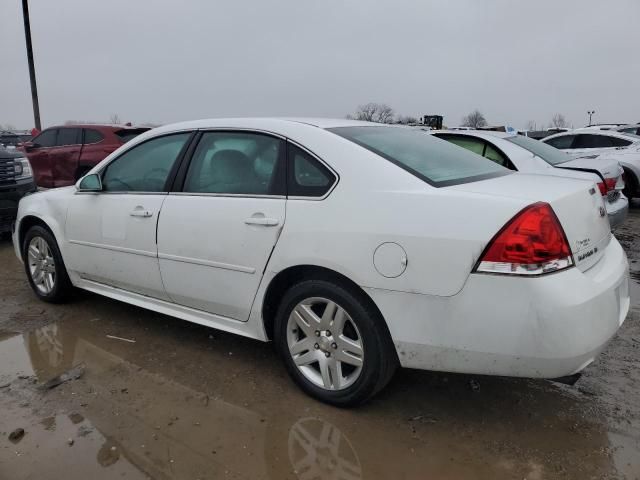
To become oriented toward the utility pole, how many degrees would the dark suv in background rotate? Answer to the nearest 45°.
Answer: approximately 135° to its left

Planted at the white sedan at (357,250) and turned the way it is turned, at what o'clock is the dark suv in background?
The dark suv in background is roughly at 12 o'clock from the white sedan.

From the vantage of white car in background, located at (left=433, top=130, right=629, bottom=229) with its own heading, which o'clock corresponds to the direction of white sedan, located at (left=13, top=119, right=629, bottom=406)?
The white sedan is roughly at 8 o'clock from the white car in background.

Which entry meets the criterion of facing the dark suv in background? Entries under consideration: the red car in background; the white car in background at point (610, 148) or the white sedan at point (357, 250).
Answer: the white sedan

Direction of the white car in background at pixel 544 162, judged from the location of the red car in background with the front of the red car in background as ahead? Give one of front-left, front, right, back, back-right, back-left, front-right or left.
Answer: back

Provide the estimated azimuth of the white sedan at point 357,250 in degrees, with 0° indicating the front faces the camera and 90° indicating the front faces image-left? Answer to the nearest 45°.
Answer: approximately 135°

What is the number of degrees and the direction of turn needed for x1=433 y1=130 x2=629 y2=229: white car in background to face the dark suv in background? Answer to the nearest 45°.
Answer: approximately 45° to its left

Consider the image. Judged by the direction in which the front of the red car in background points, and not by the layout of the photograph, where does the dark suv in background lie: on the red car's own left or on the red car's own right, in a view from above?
on the red car's own left

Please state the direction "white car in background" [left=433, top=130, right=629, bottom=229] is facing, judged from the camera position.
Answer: facing away from the viewer and to the left of the viewer

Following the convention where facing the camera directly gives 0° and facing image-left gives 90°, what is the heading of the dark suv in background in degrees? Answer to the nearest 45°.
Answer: approximately 315°

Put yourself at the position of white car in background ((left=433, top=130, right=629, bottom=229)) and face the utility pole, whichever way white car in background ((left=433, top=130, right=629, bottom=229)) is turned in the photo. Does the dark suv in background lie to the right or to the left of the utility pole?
left

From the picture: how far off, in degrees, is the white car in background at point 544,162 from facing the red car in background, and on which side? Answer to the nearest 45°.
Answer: approximately 45° to its left

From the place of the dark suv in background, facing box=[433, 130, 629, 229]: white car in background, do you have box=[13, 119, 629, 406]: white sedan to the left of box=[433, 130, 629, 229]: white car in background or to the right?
right

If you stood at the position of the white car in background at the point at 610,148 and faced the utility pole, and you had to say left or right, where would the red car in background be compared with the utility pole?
left

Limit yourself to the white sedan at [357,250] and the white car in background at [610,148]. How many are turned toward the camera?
0

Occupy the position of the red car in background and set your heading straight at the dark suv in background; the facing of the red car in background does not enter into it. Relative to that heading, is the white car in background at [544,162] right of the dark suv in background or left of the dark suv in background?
left
